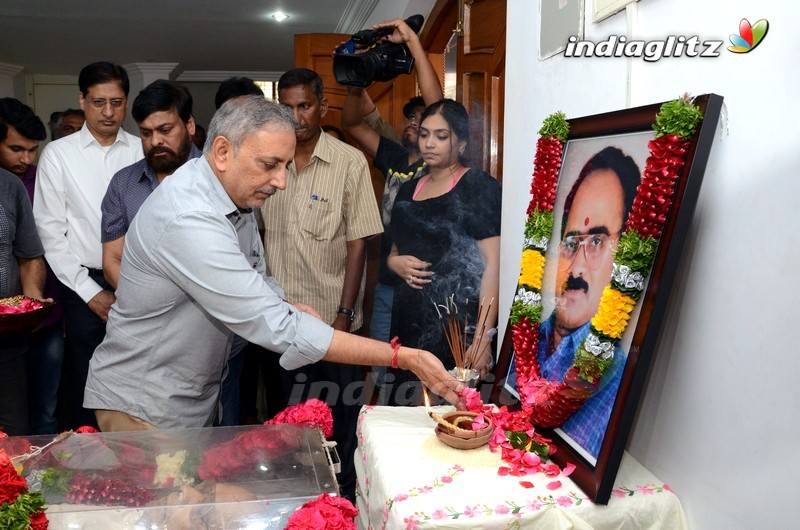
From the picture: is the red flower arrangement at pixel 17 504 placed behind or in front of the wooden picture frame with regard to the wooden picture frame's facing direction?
in front

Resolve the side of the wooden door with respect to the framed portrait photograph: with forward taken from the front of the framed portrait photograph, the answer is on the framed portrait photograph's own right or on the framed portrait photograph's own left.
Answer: on the framed portrait photograph's own right

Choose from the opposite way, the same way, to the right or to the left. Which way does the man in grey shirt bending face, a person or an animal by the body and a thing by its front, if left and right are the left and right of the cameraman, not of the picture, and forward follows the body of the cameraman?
to the left

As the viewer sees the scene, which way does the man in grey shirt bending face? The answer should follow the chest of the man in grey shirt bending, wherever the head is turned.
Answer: to the viewer's right

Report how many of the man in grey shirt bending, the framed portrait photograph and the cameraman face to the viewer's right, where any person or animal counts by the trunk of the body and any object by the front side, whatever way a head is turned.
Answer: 1

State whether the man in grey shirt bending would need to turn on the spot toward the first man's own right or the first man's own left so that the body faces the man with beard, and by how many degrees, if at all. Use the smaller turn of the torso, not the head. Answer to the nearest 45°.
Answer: approximately 90° to the first man's own left

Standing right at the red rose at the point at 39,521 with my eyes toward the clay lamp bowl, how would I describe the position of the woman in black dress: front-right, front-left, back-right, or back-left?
front-left

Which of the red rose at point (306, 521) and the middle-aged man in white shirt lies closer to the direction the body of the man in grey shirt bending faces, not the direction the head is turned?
the red rose

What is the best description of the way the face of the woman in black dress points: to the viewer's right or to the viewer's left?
to the viewer's left

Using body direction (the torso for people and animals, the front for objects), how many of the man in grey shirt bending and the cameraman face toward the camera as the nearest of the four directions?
1

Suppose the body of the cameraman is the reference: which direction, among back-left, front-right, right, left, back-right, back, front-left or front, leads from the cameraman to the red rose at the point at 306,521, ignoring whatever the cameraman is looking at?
front

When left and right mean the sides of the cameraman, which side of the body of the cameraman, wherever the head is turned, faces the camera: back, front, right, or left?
front

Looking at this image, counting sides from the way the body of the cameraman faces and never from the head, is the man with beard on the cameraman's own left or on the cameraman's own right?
on the cameraman's own right

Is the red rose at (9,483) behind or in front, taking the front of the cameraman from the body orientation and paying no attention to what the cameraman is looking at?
in front

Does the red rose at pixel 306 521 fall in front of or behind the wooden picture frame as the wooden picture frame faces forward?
in front

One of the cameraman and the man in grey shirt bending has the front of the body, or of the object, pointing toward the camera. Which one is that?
the cameraman

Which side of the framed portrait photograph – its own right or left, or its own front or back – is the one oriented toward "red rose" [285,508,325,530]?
front

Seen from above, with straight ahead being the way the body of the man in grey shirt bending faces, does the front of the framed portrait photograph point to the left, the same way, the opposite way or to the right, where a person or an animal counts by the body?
the opposite way

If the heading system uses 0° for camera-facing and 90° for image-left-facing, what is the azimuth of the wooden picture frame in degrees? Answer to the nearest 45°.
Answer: approximately 45°

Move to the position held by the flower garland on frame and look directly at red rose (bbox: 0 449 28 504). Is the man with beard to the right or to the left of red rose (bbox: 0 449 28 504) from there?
right
